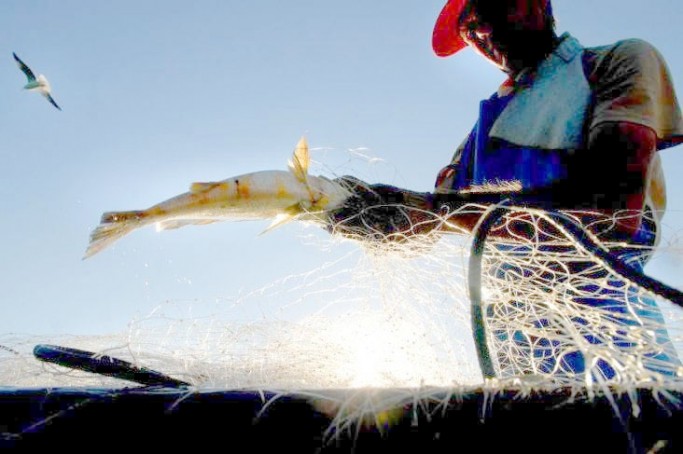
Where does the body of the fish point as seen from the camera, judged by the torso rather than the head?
to the viewer's right

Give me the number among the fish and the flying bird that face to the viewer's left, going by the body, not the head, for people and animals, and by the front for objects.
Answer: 1

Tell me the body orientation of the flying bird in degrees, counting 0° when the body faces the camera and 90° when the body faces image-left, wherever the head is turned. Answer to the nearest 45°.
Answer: approximately 90°

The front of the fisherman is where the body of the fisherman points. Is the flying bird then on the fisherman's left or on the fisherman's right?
on the fisherman's right

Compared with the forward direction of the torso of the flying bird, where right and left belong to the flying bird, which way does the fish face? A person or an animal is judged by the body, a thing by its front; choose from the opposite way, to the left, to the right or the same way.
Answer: the opposite way

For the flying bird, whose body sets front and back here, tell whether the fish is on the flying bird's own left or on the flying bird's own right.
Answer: on the flying bird's own left

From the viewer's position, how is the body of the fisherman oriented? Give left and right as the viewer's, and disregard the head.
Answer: facing the viewer and to the left of the viewer

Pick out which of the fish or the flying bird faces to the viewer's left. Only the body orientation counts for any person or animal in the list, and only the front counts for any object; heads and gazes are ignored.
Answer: the flying bird
